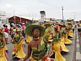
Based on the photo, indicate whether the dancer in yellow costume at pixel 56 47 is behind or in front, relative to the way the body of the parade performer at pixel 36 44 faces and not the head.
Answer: behind

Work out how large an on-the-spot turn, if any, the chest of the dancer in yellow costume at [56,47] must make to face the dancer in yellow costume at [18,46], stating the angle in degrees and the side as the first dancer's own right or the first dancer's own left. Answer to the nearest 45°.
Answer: approximately 45° to the first dancer's own right

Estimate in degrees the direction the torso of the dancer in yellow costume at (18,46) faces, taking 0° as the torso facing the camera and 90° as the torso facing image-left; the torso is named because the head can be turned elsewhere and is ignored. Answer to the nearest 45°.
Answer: approximately 45°
